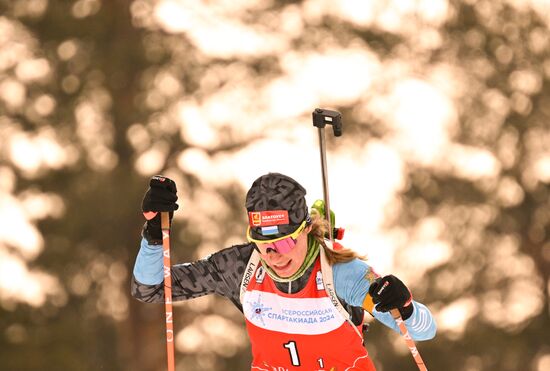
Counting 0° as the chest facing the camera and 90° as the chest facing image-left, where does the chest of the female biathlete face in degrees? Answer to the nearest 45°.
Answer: approximately 0°
